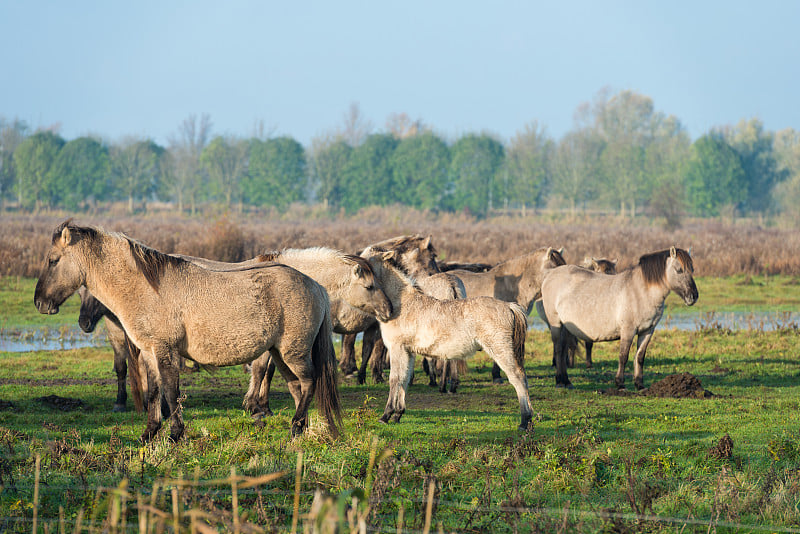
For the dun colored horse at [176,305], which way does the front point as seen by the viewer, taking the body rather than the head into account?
to the viewer's left

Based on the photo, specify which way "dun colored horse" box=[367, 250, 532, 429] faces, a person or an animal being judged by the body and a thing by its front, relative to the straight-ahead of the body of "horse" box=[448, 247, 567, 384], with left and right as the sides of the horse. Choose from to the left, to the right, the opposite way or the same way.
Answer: the opposite way

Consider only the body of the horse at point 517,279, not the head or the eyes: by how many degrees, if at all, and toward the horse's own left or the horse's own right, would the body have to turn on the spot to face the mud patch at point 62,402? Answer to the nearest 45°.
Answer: approximately 135° to the horse's own right

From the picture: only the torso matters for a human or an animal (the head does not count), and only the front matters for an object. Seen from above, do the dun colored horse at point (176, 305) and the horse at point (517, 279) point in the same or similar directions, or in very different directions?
very different directions

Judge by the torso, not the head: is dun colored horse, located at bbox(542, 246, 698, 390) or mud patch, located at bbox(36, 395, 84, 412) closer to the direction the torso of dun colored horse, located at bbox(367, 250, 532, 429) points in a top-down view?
the mud patch

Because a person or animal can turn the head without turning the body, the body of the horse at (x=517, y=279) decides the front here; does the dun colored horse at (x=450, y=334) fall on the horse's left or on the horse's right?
on the horse's right

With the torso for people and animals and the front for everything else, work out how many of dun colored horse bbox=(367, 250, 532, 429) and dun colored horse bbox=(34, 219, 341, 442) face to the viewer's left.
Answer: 2

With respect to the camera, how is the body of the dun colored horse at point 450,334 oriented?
to the viewer's left

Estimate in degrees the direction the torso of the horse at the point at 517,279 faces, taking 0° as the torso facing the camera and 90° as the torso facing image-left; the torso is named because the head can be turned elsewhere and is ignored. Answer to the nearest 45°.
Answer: approximately 270°

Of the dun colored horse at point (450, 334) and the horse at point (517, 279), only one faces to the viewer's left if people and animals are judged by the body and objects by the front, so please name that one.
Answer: the dun colored horse
